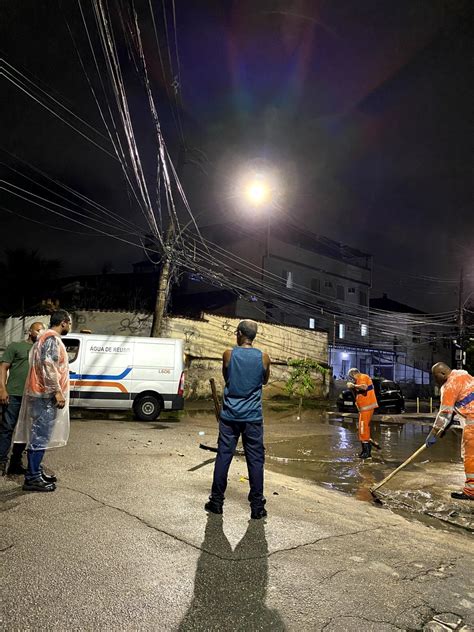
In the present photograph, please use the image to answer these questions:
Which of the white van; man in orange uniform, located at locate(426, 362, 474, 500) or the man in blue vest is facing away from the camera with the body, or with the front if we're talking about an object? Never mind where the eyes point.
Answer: the man in blue vest

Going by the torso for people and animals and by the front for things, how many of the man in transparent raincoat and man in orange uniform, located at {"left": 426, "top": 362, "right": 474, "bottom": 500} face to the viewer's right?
1

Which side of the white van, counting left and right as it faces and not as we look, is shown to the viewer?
left

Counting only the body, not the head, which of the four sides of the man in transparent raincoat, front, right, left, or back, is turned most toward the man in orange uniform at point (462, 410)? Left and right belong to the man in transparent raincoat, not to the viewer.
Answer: front

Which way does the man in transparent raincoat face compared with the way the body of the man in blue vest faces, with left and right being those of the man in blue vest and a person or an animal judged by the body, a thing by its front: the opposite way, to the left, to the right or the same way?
to the right

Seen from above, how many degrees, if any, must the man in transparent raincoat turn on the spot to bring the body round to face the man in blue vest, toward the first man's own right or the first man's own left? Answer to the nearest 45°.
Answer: approximately 45° to the first man's own right

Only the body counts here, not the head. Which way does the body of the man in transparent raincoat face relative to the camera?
to the viewer's right

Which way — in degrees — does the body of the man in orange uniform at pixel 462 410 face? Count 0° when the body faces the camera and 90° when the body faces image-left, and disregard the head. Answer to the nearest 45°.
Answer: approximately 90°

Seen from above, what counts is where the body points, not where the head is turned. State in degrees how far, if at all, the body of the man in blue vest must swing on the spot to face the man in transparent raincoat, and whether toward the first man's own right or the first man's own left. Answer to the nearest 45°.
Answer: approximately 90° to the first man's own left

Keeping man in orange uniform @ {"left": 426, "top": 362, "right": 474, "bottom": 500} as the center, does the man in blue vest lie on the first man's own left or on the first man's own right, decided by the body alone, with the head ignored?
on the first man's own left

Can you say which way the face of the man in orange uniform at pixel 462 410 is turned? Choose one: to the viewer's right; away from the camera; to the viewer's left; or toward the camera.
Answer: to the viewer's left

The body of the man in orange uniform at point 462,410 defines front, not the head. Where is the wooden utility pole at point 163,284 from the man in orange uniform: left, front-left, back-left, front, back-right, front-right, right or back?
front-right

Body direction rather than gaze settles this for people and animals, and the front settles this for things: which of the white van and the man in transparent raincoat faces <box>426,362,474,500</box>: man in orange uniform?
the man in transparent raincoat

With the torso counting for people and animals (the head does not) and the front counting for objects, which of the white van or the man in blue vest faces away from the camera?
the man in blue vest

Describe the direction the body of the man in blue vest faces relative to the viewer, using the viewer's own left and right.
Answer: facing away from the viewer
